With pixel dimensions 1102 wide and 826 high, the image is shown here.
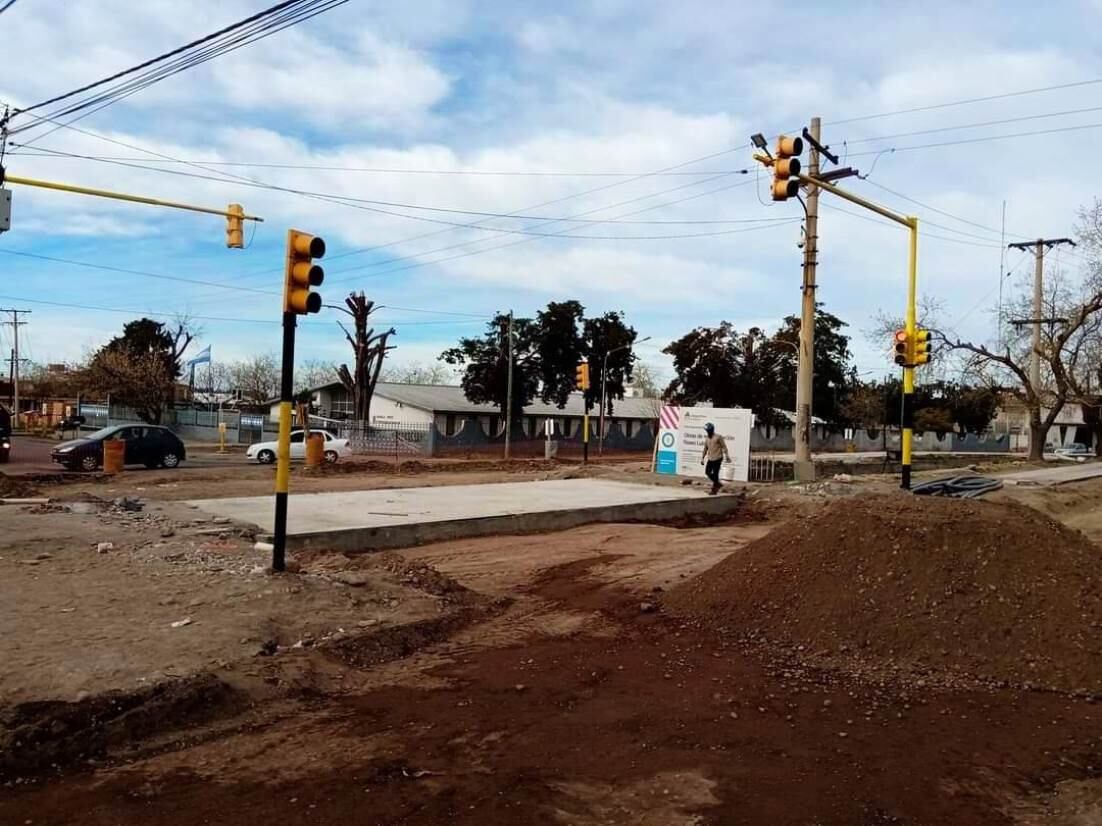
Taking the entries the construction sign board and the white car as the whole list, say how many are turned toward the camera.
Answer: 1

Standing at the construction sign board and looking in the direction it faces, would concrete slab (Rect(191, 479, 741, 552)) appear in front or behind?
in front

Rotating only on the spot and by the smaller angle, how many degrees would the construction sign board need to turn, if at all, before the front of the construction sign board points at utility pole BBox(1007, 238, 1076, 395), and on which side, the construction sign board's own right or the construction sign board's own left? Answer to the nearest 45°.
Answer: approximately 135° to the construction sign board's own left

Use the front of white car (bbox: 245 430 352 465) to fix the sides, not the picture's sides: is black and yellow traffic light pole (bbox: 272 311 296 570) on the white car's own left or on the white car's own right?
on the white car's own left

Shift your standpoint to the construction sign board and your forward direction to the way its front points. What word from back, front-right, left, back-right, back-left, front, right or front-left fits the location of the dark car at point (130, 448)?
right

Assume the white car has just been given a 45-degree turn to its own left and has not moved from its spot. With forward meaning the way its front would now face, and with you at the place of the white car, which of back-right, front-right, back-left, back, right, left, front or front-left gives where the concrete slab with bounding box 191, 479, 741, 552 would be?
front-left

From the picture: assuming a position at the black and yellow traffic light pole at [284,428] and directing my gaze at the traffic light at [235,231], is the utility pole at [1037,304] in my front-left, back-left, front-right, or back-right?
front-right

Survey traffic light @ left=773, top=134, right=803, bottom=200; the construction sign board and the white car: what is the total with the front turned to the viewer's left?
1

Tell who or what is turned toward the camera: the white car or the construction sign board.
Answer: the construction sign board

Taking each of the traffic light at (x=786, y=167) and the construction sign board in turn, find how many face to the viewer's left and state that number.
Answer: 0

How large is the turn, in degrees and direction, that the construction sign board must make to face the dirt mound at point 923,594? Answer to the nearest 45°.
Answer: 0° — it already faces it

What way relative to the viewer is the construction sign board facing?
toward the camera

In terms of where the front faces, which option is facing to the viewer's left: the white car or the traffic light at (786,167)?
the white car

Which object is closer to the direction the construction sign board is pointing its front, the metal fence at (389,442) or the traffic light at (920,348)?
the traffic light

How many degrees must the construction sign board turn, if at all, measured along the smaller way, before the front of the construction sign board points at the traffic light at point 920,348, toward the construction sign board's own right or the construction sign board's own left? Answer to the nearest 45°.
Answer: approximately 45° to the construction sign board's own left

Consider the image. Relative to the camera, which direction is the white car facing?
to the viewer's left

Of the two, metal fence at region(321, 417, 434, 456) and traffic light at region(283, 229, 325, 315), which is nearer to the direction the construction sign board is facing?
the traffic light
